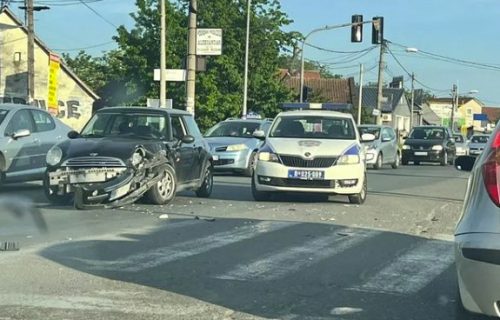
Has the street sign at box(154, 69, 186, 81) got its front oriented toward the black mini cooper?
yes

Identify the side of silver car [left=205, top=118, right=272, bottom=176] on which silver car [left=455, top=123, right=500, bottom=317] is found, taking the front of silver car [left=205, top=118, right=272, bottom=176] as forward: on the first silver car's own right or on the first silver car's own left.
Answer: on the first silver car's own left

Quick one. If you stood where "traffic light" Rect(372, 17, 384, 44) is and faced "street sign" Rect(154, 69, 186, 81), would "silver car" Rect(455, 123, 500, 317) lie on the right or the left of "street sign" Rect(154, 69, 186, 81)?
left

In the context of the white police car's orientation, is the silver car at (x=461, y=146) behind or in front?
behind

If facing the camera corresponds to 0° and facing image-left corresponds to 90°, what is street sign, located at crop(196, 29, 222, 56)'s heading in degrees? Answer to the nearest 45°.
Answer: approximately 0°

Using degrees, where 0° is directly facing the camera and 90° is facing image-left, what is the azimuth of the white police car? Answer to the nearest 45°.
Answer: approximately 0°

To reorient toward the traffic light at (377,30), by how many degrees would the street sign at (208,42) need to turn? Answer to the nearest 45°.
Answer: approximately 135° to its left

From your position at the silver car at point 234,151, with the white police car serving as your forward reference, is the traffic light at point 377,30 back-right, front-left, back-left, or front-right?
back-left

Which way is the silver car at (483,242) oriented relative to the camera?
away from the camera

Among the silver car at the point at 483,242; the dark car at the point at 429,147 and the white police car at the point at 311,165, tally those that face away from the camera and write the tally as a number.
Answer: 1

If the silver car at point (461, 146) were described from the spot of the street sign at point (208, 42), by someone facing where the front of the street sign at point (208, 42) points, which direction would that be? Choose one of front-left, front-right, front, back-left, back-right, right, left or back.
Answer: back-left
